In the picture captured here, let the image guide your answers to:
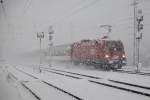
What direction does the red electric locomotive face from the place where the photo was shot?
facing the viewer and to the right of the viewer

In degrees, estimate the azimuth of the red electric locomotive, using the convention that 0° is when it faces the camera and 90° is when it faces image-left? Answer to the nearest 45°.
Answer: approximately 315°
